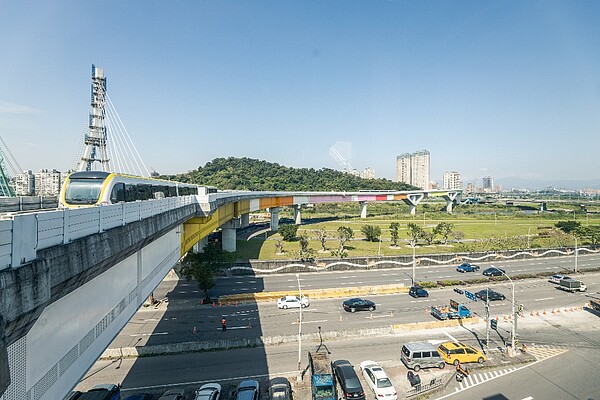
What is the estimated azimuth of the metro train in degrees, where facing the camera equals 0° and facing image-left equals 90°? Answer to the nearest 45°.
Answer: approximately 45°

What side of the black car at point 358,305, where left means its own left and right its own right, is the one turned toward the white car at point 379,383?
right

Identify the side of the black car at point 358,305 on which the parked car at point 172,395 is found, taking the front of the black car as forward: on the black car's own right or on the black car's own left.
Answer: on the black car's own right

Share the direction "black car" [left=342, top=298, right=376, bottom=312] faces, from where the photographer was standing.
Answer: facing to the right of the viewer

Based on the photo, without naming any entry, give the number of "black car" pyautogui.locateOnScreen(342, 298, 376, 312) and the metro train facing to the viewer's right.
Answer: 1

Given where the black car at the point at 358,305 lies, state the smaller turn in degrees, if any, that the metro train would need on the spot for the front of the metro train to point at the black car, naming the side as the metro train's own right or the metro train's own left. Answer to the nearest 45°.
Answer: approximately 135° to the metro train's own left

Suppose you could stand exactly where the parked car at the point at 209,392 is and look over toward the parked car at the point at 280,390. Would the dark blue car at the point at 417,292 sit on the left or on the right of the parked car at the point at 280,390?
left

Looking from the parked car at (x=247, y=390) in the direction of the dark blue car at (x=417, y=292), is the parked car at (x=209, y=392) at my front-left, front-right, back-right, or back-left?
back-left
